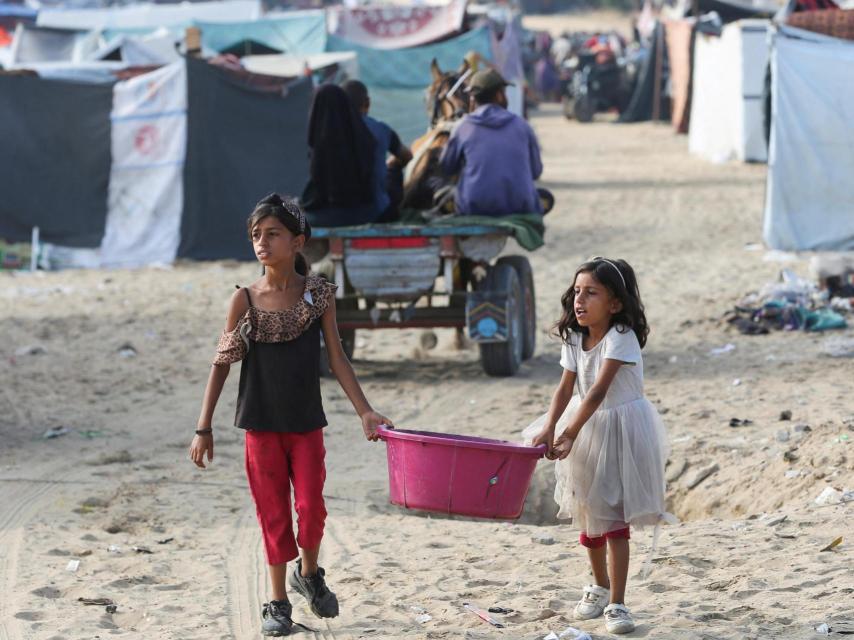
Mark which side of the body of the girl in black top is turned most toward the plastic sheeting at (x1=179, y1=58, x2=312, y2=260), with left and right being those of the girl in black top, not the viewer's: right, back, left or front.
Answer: back

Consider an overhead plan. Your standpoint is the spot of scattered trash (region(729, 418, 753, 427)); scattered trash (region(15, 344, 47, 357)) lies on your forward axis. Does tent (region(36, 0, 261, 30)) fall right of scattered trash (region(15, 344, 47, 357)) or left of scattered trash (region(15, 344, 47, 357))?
right

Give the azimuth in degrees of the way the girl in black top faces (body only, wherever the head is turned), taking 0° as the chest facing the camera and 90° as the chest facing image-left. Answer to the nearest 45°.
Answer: approximately 0°

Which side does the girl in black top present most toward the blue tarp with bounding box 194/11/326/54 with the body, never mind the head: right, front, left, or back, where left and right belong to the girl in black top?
back

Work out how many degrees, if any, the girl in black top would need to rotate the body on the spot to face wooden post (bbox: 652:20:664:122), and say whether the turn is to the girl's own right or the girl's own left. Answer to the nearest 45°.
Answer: approximately 180°

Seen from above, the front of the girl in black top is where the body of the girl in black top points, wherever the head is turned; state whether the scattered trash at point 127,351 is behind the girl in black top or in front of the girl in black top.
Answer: behind

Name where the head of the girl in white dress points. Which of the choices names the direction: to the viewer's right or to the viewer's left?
to the viewer's left

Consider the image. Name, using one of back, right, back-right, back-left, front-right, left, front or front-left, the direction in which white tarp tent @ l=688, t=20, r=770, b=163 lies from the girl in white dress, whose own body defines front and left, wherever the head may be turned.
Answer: back-right

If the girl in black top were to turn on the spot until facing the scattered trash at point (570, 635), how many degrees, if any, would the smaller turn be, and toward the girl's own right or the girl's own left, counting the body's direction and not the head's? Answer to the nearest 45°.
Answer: approximately 90° to the girl's own left

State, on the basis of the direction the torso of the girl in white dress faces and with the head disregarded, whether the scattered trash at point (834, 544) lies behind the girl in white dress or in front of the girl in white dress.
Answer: behind

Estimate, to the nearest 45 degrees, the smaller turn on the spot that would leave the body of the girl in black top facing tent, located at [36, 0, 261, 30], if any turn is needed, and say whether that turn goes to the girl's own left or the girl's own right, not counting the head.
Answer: approximately 180°

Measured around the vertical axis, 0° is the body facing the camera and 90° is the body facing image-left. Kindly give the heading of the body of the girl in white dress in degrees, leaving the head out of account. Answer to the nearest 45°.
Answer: approximately 45°

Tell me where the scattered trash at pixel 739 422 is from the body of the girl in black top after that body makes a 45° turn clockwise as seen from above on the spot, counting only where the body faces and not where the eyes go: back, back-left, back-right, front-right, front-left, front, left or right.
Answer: back

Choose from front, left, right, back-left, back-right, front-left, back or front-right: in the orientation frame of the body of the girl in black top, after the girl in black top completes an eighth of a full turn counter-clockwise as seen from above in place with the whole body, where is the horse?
back-left
